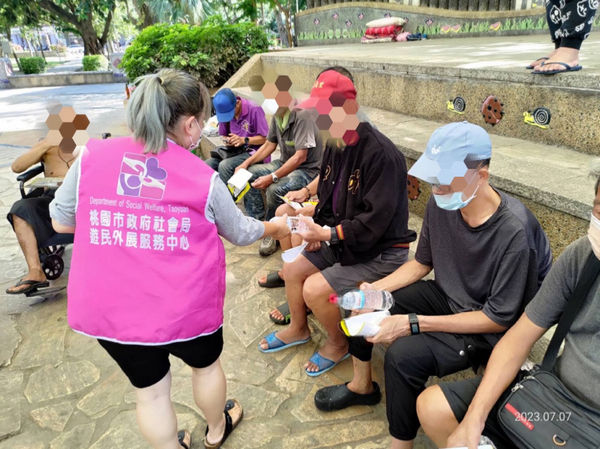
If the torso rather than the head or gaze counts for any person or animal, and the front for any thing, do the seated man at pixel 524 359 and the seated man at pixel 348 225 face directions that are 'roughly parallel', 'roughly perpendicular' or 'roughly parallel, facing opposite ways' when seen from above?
roughly parallel

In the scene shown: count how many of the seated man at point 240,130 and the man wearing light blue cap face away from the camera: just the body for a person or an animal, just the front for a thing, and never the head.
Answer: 0

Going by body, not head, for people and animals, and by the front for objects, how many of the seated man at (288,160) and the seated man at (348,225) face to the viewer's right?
0

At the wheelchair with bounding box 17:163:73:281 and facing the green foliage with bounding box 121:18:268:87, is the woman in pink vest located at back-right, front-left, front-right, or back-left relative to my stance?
back-right

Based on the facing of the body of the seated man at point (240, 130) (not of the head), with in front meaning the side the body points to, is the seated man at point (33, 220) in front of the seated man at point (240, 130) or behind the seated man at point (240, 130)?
in front

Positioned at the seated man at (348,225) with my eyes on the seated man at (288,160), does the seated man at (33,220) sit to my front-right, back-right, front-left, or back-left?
front-left

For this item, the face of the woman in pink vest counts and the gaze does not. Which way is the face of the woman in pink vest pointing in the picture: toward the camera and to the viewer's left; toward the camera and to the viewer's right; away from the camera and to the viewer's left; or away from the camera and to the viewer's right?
away from the camera and to the viewer's right

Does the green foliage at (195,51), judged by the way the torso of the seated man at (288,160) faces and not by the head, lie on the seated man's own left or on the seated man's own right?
on the seated man's own right

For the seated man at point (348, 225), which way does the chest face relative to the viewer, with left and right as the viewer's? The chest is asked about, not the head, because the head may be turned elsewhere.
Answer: facing the viewer and to the left of the viewer

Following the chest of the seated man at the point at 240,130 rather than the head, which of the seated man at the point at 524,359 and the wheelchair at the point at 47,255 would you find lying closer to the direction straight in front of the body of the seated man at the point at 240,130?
the wheelchair

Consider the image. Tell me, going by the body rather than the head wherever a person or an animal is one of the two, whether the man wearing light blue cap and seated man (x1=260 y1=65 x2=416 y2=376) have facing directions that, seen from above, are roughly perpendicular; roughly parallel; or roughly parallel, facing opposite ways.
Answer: roughly parallel
